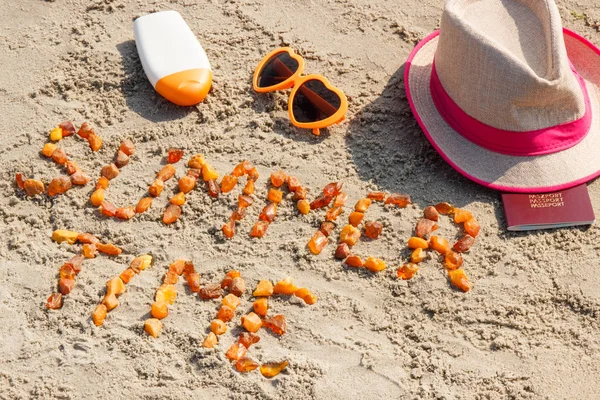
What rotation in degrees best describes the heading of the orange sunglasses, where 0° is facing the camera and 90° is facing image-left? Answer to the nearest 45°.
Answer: approximately 45°

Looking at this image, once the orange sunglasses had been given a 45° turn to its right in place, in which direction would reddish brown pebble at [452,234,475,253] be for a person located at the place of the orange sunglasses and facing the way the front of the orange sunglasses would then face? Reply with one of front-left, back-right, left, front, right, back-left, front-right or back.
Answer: back-left

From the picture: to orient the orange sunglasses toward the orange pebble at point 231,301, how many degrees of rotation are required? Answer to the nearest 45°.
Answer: approximately 45° to its left

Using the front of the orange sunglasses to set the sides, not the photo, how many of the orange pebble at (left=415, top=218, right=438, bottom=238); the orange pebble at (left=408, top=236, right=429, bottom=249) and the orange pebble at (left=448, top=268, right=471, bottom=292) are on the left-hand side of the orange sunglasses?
3

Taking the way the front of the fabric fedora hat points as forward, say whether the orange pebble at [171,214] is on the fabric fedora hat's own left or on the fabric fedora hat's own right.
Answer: on the fabric fedora hat's own right

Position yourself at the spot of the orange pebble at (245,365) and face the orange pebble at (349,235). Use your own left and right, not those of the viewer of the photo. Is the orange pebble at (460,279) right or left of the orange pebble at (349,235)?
right
